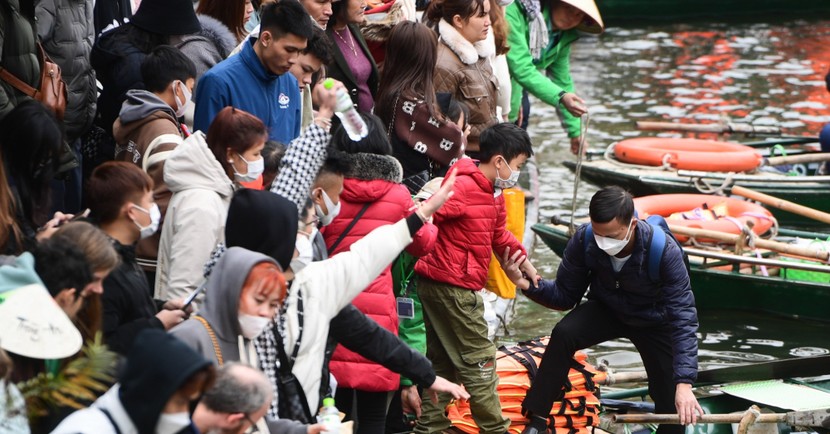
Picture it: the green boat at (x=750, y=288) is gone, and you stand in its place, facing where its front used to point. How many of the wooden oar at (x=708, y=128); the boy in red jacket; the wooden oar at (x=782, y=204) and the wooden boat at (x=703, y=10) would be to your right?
3

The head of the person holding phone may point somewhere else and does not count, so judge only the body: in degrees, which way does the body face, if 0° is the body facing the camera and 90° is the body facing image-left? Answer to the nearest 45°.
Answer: approximately 270°

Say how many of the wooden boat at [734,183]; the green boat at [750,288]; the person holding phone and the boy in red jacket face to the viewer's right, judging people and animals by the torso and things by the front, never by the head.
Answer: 2

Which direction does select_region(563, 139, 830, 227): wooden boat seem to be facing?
to the viewer's left

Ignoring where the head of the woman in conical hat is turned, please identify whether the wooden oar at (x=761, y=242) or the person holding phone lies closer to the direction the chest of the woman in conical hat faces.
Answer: the wooden oar

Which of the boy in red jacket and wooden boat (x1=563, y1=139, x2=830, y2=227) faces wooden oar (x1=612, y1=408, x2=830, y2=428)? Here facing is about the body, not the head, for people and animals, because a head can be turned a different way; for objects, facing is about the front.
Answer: the boy in red jacket

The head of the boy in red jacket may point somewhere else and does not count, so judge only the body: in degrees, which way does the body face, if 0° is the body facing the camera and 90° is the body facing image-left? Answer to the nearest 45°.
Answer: approximately 270°

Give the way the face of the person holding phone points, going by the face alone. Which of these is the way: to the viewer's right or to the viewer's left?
to the viewer's right

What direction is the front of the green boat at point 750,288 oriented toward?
to the viewer's left

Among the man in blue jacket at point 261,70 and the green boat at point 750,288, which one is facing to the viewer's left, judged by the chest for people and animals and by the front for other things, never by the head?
the green boat

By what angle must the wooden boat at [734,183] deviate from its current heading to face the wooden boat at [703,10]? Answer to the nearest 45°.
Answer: approximately 90° to its right

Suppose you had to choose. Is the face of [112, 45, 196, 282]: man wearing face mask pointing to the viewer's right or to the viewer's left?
to the viewer's right

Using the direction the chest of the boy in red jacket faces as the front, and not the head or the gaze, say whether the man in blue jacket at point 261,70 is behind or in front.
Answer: behind

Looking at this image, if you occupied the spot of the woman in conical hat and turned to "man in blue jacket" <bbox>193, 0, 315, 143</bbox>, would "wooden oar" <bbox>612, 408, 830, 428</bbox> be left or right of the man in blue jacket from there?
left

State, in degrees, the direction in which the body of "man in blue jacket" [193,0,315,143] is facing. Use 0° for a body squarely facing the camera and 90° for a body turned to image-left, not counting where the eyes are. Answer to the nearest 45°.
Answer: approximately 315°
